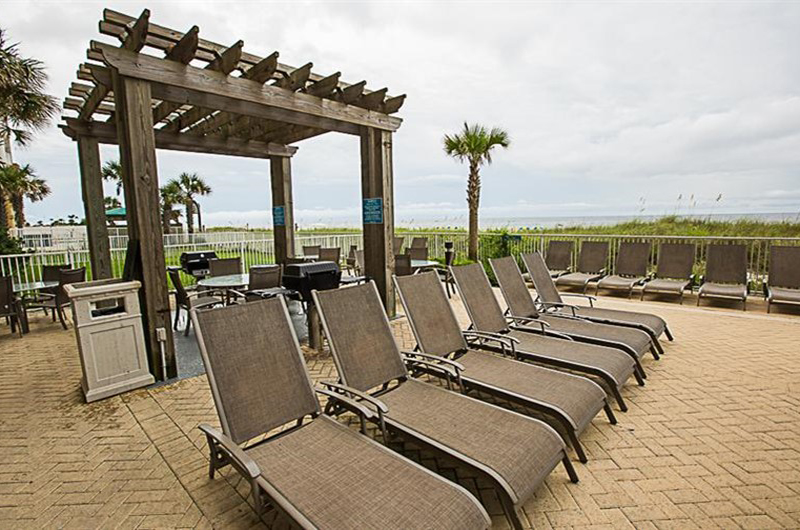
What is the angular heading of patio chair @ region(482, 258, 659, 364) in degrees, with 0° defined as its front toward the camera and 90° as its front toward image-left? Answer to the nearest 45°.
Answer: approximately 315°

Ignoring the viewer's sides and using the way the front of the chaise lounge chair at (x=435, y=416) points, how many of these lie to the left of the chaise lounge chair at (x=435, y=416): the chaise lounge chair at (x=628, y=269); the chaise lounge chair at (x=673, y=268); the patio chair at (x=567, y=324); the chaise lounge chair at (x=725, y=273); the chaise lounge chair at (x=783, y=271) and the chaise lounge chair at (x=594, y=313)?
6

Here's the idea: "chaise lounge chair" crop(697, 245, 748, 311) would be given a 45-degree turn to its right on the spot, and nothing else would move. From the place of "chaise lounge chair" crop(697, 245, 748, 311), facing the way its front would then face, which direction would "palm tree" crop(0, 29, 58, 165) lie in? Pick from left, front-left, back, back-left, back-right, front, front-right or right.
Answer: front

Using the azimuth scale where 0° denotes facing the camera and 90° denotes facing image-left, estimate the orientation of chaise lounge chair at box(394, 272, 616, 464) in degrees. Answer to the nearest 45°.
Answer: approximately 315°

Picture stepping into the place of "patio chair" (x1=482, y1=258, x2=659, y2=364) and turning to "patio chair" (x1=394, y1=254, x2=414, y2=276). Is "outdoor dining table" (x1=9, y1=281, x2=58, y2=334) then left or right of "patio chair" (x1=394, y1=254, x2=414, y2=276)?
left

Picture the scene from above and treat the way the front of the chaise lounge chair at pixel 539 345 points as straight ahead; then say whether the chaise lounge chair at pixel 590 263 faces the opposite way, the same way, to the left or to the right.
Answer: to the right

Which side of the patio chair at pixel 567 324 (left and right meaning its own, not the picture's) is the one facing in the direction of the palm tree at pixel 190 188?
back

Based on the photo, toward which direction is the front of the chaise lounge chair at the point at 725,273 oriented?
toward the camera

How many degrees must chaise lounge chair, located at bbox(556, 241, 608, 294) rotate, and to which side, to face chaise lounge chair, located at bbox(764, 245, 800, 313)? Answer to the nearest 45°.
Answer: approximately 135° to its left

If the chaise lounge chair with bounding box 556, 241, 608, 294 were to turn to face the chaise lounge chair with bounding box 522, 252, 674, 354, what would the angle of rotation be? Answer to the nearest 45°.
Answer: approximately 45° to its left

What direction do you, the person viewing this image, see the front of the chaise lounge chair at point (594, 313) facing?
facing the viewer and to the right of the viewer

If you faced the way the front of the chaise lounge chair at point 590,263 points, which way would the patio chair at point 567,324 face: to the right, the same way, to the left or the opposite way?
to the left

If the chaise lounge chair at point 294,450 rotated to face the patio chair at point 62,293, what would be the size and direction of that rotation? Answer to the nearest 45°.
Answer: approximately 180°

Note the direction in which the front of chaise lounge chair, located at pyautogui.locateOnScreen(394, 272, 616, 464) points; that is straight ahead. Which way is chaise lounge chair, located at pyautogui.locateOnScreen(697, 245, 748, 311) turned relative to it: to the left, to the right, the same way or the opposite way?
to the right

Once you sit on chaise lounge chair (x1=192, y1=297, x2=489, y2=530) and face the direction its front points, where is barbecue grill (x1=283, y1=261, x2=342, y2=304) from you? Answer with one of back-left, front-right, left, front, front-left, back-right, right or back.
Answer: back-left
